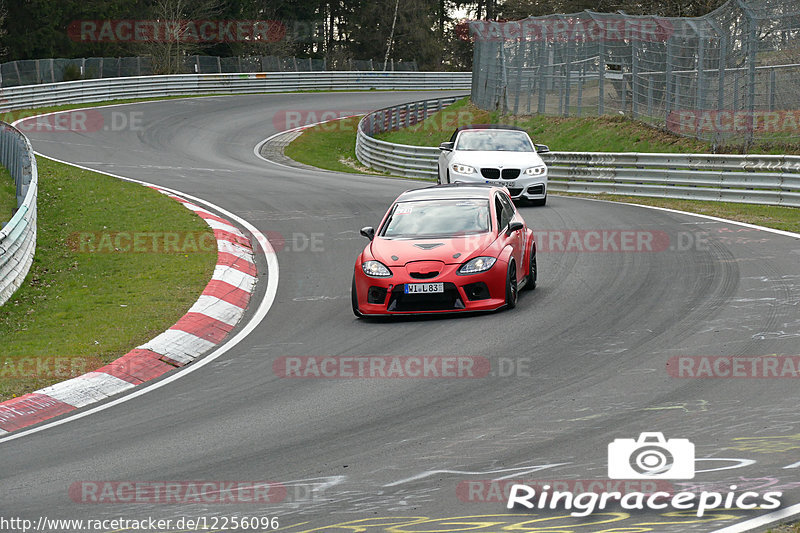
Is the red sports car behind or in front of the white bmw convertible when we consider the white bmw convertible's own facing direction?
in front

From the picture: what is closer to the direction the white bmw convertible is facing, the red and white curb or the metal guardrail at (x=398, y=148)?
the red and white curb

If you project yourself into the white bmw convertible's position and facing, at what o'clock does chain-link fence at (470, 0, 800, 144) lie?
The chain-link fence is roughly at 7 o'clock from the white bmw convertible.

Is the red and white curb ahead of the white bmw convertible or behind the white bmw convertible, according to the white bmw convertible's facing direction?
ahead

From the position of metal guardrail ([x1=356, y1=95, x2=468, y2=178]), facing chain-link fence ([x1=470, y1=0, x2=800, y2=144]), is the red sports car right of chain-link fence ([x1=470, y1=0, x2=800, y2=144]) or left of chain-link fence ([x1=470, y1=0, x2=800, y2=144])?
right

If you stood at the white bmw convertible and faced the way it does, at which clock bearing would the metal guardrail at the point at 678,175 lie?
The metal guardrail is roughly at 8 o'clock from the white bmw convertible.

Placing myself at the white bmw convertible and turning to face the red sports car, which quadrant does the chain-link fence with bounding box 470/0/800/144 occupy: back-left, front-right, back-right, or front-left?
back-left

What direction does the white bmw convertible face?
toward the camera
